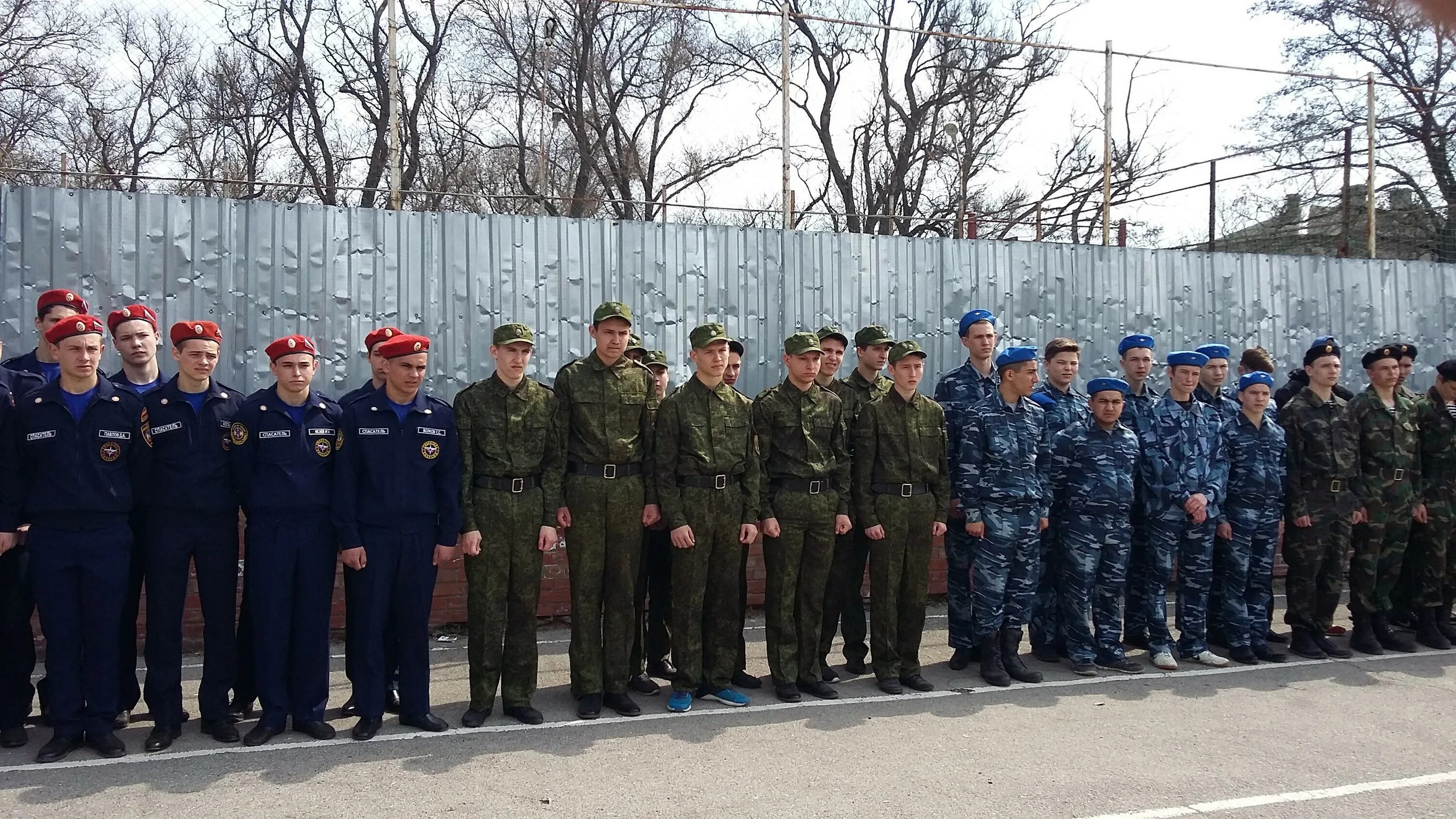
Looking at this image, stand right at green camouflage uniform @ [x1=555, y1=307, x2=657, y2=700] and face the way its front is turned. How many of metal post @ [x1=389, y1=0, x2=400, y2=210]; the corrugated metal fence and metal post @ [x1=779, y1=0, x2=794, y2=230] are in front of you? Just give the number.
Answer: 0

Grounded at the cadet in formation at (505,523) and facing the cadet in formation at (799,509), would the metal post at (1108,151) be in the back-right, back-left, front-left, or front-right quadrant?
front-left

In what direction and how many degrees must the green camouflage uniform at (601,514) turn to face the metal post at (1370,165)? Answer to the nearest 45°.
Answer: approximately 135° to its left

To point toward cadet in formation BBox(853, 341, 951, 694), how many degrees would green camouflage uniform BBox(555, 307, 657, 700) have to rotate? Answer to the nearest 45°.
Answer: approximately 90° to its left

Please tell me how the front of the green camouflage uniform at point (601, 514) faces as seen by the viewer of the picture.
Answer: facing the viewer

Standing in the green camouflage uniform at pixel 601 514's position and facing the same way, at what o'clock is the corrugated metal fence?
The corrugated metal fence is roughly at 6 o'clock from the green camouflage uniform.

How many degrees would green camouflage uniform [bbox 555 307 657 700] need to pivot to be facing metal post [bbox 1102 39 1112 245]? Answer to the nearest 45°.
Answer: approximately 135° to its left

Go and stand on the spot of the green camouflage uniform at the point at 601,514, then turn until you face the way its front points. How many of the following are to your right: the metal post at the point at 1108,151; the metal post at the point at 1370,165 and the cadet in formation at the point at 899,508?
0

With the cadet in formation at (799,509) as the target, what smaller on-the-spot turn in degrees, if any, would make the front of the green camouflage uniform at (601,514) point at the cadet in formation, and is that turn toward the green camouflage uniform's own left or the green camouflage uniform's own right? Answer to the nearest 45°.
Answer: approximately 90° to the green camouflage uniform's own left

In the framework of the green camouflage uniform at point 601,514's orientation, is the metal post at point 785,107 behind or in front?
behind
